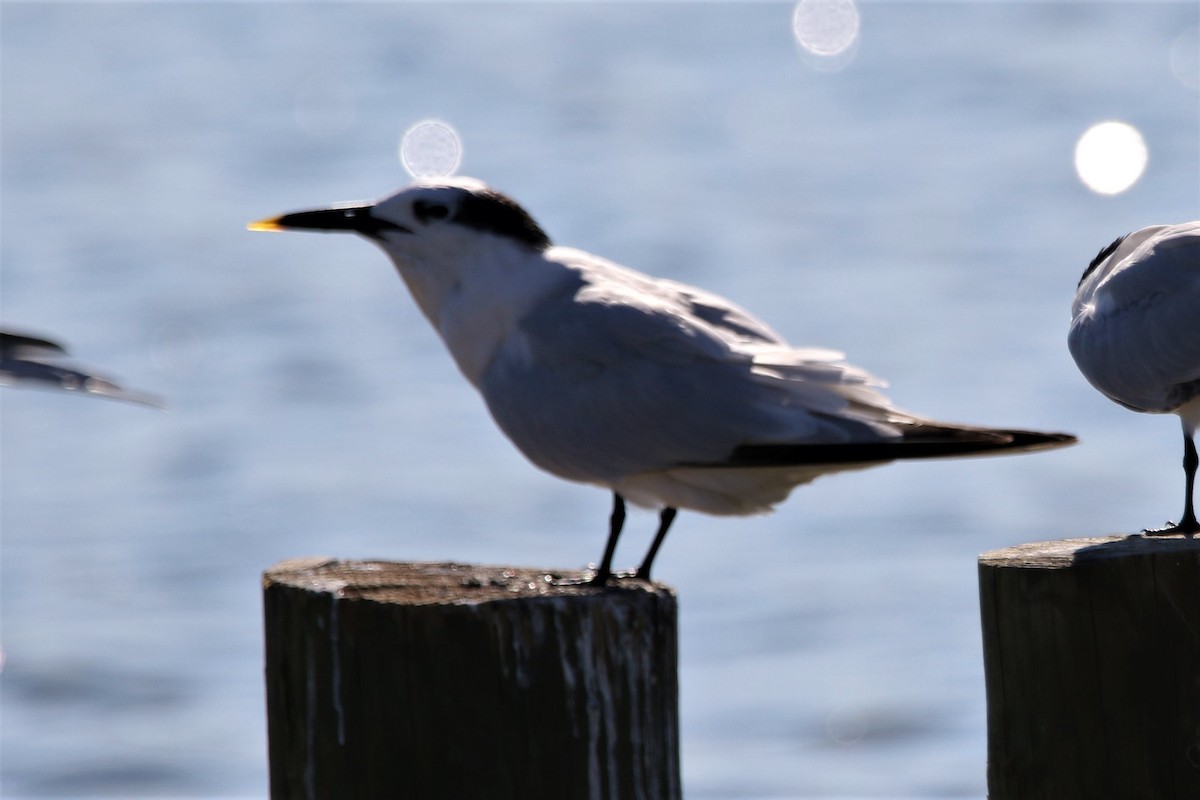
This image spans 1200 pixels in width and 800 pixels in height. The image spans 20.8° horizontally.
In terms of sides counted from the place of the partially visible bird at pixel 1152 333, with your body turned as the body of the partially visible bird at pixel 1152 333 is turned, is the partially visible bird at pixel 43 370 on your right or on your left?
on your left

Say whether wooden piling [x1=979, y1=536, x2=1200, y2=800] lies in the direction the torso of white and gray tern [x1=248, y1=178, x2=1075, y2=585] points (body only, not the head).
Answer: no

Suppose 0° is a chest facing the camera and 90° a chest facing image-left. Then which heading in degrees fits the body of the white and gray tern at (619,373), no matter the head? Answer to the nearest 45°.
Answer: approximately 90°

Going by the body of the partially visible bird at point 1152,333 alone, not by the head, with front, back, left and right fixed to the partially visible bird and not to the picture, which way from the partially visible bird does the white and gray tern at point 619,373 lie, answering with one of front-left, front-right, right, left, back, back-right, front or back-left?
front-left

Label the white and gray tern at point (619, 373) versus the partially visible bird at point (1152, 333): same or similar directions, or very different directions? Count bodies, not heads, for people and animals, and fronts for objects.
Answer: same or similar directions
